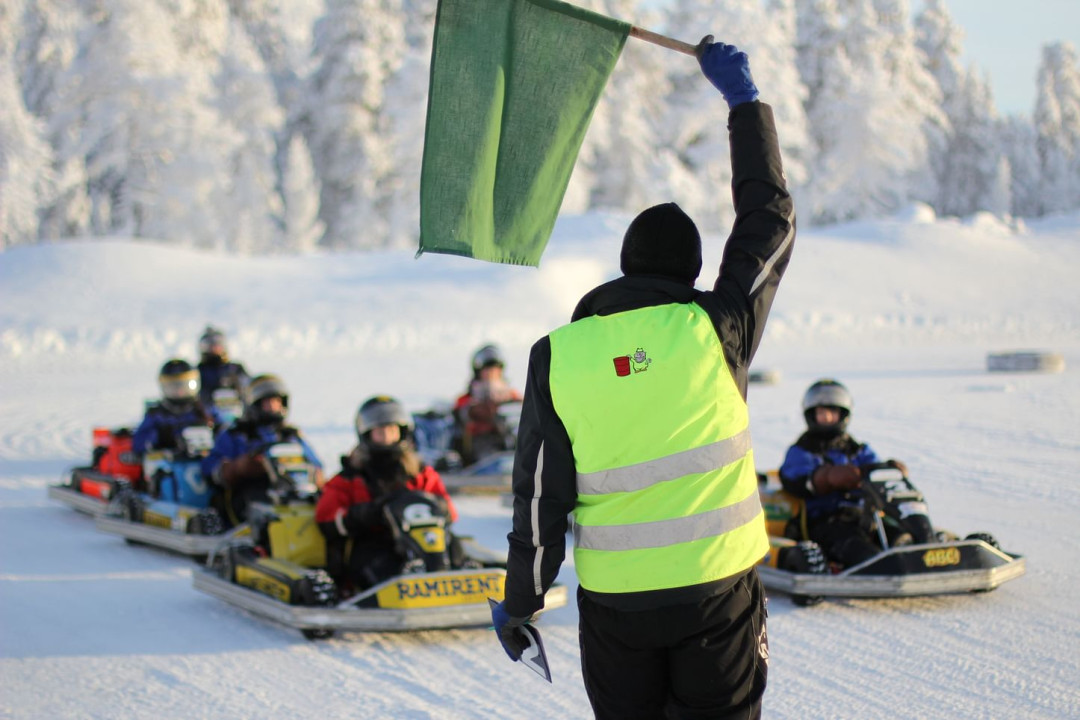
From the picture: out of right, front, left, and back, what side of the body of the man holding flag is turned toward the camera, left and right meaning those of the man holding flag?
back

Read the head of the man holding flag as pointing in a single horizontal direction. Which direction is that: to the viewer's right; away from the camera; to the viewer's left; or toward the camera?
away from the camera

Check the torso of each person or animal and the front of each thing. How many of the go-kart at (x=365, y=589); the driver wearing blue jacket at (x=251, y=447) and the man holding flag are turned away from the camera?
1

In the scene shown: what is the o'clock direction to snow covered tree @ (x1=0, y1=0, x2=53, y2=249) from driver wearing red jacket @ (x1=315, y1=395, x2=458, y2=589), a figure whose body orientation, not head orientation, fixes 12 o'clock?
The snow covered tree is roughly at 7 o'clock from the driver wearing red jacket.

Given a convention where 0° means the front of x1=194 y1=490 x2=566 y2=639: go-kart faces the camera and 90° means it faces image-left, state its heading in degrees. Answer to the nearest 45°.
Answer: approximately 315°

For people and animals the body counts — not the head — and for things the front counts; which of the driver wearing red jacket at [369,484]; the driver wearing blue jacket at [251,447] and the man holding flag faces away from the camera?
the man holding flag

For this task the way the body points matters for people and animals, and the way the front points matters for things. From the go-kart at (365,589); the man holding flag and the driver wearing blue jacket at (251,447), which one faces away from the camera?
the man holding flag

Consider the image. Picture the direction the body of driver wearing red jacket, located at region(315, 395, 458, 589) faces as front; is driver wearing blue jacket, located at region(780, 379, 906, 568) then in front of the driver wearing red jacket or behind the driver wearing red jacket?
in front

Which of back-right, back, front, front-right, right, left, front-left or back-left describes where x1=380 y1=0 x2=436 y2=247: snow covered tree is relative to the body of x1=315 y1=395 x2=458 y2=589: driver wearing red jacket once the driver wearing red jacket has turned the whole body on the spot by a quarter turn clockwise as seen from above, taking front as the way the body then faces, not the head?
back-right

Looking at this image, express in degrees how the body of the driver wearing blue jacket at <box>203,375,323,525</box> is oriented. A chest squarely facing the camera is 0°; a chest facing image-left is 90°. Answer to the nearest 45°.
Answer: approximately 315°

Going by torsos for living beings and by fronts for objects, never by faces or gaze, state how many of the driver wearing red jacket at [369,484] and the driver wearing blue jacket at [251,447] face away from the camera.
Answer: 0

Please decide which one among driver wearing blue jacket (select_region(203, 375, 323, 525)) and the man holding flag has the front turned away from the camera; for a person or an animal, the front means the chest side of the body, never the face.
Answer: the man holding flag

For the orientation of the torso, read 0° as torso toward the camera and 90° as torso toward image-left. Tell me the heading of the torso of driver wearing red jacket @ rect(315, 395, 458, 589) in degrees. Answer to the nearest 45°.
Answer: approximately 315°

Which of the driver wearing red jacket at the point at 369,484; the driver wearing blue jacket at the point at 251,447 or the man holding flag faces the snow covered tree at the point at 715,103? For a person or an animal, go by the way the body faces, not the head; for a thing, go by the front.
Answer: the man holding flag
